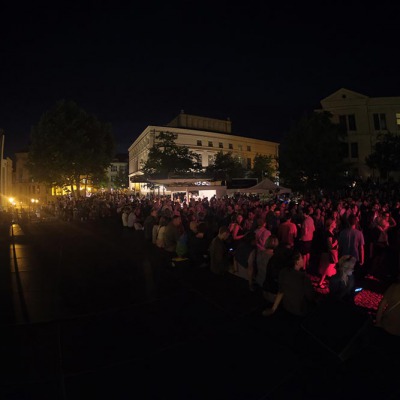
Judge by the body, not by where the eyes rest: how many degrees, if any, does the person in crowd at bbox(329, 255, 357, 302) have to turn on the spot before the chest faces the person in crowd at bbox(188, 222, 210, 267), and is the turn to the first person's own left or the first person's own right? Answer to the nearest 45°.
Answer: approximately 135° to the first person's own left

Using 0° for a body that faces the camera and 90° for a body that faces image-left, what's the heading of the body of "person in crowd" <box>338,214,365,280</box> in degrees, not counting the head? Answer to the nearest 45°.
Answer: approximately 180°

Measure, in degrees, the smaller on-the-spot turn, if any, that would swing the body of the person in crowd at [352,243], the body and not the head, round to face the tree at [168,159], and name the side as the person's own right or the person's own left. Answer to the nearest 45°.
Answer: approximately 45° to the person's own left

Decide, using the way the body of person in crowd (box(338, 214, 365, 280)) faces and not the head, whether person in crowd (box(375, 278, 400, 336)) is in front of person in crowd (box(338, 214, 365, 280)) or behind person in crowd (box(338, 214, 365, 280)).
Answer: behind

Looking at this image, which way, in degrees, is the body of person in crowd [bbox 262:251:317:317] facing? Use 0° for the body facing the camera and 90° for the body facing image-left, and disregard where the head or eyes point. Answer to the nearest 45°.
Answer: approximately 225°

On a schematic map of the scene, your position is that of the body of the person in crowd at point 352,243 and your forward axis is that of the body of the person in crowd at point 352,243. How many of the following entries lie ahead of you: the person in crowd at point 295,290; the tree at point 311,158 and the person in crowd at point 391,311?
1

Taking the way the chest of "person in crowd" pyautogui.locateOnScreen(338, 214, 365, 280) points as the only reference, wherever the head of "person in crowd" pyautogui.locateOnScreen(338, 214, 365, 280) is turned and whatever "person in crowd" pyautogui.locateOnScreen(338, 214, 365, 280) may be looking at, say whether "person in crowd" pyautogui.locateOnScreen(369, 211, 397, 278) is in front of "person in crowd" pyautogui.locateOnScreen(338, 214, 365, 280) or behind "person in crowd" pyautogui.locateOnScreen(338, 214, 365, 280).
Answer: in front
